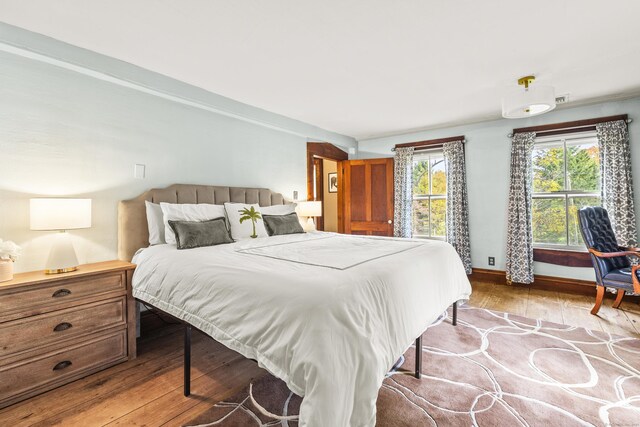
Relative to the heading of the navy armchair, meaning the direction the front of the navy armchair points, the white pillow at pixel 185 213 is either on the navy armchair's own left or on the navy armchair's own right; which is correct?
on the navy armchair's own right

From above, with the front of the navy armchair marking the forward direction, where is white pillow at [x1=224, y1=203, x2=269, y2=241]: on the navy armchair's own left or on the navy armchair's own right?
on the navy armchair's own right
